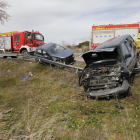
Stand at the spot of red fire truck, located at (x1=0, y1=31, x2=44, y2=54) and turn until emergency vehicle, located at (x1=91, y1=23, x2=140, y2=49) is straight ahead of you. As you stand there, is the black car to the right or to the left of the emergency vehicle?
right

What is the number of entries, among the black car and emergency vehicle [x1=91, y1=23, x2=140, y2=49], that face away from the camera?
0

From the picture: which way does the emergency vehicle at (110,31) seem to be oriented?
to the viewer's right

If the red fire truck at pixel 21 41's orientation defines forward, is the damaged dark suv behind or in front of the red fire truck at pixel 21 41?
in front

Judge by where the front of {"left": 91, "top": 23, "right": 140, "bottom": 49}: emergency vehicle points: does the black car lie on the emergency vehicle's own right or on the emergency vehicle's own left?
on the emergency vehicle's own right

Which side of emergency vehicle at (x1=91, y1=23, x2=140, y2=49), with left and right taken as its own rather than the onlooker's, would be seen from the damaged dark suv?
right

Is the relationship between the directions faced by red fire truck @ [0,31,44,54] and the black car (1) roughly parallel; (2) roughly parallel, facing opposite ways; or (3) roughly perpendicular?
roughly parallel

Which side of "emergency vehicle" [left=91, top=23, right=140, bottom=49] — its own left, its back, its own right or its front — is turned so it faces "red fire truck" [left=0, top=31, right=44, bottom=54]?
back
